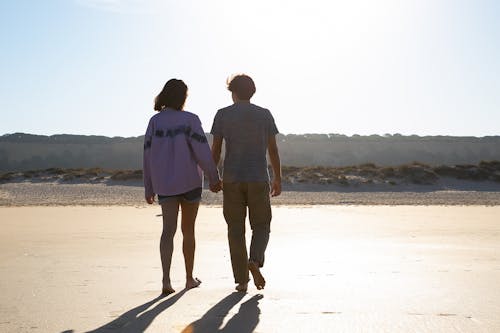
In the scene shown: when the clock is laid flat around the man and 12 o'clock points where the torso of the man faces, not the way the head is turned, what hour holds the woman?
The woman is roughly at 9 o'clock from the man.

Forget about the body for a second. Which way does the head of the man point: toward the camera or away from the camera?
away from the camera

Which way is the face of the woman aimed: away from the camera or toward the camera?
away from the camera

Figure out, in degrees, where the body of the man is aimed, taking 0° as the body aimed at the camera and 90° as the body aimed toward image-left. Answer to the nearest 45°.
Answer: approximately 180°
